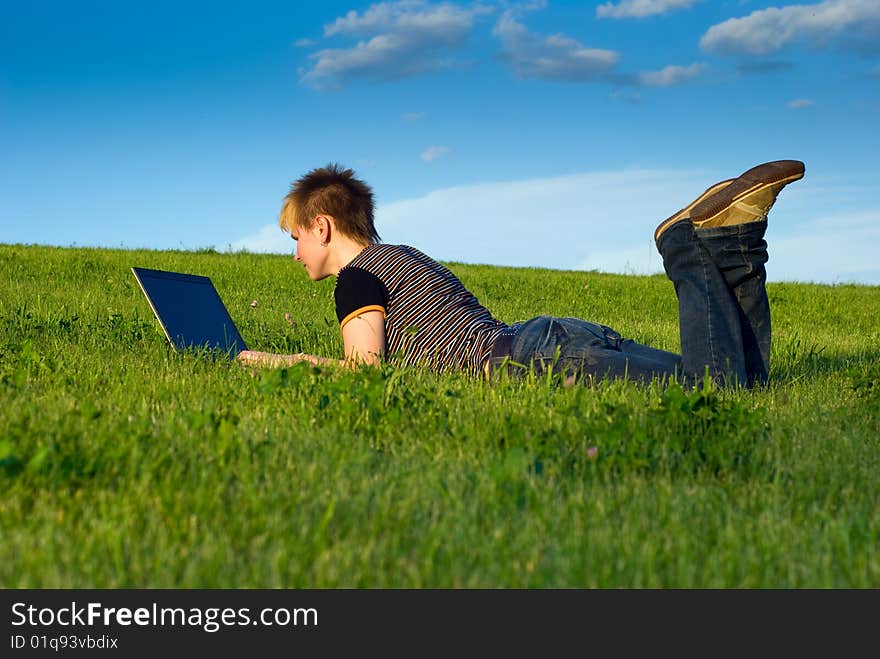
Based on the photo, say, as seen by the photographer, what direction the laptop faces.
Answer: facing the viewer and to the right of the viewer

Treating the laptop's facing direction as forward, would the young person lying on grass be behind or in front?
in front
